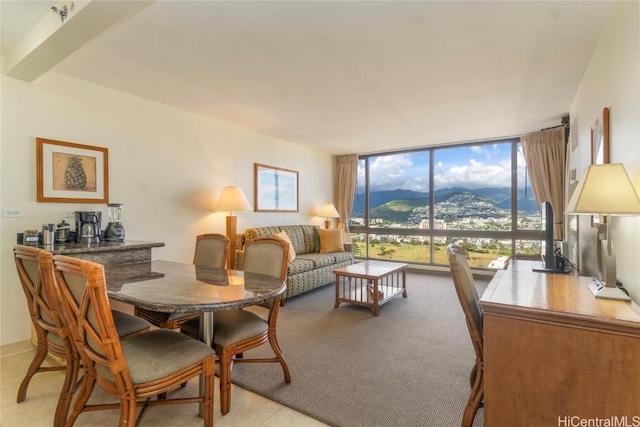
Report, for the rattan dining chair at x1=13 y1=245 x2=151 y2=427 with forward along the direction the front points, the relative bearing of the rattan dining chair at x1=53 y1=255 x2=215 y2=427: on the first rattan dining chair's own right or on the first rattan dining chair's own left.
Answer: on the first rattan dining chair's own right

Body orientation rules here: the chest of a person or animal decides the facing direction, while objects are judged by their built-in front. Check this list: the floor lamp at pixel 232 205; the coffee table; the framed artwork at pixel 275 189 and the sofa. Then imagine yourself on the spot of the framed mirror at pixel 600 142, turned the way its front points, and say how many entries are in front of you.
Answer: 4

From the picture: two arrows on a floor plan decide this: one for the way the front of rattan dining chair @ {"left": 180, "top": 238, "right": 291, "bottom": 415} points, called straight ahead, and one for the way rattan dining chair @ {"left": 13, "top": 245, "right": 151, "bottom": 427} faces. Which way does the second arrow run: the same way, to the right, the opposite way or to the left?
the opposite way

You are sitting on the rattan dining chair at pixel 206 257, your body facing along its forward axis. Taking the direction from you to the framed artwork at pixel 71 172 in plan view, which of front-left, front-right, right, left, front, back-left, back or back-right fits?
right

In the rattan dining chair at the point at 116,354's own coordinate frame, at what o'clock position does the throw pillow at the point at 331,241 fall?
The throw pillow is roughly at 12 o'clock from the rattan dining chair.

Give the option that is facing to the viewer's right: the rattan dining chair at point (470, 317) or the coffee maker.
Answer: the rattan dining chair

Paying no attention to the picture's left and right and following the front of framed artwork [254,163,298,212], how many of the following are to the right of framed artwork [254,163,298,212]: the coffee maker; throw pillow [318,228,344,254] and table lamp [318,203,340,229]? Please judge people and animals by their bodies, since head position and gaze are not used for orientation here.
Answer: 1

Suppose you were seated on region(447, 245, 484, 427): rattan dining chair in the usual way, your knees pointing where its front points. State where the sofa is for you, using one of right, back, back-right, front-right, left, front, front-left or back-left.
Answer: back-left

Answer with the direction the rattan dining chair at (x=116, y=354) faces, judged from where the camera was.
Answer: facing away from the viewer and to the right of the viewer

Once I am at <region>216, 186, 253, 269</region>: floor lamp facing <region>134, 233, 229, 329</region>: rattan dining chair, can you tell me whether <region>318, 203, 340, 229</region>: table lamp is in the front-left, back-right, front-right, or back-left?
back-left

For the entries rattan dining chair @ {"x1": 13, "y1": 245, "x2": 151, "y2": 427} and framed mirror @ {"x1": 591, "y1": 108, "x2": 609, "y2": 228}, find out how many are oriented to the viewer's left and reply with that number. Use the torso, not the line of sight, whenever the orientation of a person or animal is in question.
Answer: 1

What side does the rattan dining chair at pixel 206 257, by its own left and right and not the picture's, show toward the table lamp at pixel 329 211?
back

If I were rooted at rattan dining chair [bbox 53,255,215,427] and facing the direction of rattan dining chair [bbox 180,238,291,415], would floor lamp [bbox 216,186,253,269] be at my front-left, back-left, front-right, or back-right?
front-left

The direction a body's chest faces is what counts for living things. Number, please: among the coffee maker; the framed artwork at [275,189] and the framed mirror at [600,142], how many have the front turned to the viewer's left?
1

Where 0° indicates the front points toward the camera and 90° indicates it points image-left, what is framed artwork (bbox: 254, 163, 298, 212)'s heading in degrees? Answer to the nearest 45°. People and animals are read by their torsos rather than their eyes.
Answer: approximately 315°

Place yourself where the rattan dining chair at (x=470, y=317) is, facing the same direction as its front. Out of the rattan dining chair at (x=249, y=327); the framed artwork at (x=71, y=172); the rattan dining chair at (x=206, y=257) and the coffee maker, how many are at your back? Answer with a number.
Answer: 4

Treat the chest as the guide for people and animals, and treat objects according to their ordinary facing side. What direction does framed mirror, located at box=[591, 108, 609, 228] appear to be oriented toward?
to the viewer's left

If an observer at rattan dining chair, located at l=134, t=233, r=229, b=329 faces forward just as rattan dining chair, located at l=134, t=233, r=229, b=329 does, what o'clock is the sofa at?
The sofa is roughly at 6 o'clock from the rattan dining chair.
